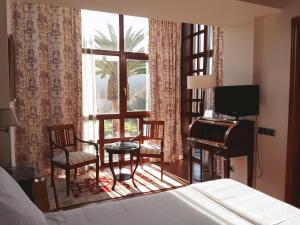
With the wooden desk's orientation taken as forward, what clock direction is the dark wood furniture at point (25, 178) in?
The dark wood furniture is roughly at 12 o'clock from the wooden desk.

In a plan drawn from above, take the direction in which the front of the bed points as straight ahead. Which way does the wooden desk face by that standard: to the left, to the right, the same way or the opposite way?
the opposite way

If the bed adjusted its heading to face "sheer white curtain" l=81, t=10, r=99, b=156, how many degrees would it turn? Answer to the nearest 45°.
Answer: approximately 45° to its left

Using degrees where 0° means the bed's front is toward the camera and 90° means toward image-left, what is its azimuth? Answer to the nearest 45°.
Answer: approximately 225°

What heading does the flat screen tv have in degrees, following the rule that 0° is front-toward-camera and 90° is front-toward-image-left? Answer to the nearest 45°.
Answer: approximately 45°

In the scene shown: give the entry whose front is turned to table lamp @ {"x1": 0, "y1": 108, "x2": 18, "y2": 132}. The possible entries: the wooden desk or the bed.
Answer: the wooden desk

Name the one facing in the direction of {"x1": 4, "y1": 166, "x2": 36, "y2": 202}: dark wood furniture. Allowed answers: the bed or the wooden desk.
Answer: the wooden desk

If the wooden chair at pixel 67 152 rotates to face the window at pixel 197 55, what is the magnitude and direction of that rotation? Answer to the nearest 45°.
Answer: approximately 45° to its left

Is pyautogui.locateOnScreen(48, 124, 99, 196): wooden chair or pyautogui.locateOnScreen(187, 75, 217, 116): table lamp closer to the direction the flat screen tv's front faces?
the wooden chair

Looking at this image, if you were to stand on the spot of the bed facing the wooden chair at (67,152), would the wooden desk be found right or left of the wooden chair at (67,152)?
right

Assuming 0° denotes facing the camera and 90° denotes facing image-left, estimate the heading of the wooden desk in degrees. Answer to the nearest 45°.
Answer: approximately 45°
